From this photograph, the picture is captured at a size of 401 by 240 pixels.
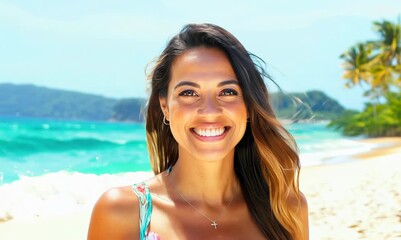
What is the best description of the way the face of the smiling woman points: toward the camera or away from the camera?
toward the camera

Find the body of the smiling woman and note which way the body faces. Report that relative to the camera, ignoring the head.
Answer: toward the camera

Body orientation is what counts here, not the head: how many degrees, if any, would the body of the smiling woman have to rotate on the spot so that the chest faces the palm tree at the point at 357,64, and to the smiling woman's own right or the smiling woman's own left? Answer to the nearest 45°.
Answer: approximately 180°

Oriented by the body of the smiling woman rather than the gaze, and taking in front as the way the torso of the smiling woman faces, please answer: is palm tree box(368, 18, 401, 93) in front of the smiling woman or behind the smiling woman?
behind
